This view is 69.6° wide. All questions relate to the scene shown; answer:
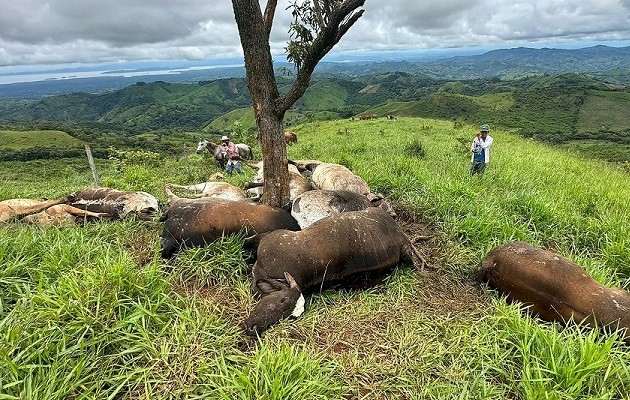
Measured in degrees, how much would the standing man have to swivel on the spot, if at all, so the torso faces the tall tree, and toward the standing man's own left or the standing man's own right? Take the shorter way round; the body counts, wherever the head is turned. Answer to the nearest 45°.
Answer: approximately 45° to the standing man's own right

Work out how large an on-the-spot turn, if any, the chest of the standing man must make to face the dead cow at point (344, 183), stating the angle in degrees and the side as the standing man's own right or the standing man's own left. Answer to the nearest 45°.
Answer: approximately 45° to the standing man's own right

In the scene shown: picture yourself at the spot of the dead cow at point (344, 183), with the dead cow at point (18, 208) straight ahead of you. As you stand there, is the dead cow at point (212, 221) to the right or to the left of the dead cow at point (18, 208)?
left

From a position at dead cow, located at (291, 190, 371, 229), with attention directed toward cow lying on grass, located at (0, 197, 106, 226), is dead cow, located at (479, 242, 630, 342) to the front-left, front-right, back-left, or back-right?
back-left

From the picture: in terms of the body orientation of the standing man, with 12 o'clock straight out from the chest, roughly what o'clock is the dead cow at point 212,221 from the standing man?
The dead cow is roughly at 1 o'clock from the standing man.

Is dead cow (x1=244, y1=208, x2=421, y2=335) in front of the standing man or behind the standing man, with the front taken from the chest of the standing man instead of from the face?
in front

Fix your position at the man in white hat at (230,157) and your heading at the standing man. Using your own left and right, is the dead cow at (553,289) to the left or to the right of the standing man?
right

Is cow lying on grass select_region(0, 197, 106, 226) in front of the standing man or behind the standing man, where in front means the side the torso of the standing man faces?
in front

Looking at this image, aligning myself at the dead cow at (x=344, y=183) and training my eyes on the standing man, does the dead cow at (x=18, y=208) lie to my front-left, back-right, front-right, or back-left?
back-left

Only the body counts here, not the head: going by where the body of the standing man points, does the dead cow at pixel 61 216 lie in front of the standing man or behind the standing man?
in front

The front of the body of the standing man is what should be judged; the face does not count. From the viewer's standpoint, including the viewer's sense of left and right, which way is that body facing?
facing the viewer

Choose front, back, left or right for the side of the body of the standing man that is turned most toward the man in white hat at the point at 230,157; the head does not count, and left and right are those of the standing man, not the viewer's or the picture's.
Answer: right

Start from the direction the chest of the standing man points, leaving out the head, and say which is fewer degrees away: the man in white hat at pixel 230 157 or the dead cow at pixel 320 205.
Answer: the dead cow
